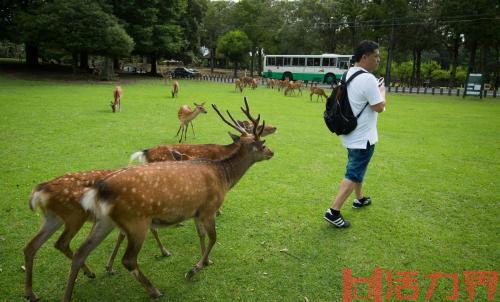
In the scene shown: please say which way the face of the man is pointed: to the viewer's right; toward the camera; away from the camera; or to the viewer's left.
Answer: to the viewer's right

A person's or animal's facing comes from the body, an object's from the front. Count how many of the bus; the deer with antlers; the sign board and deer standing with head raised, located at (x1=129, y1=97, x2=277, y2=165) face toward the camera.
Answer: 1

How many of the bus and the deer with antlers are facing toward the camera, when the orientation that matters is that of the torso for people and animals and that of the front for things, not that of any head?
0

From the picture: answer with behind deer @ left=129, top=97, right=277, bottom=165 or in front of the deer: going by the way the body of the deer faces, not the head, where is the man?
in front

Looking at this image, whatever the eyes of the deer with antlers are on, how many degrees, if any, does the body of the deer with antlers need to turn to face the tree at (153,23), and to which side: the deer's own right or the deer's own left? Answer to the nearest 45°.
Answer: approximately 90° to the deer's own left

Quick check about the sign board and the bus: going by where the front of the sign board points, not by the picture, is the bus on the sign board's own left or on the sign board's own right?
on the sign board's own right

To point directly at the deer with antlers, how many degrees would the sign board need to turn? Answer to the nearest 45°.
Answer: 0° — it already faces it

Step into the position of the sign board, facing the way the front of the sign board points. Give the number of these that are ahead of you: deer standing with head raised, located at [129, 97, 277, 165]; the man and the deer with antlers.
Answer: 3

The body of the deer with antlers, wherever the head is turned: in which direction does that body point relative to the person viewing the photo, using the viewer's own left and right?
facing to the right of the viewer

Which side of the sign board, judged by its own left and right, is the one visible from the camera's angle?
front

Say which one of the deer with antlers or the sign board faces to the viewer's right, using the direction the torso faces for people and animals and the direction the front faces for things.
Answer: the deer with antlers
